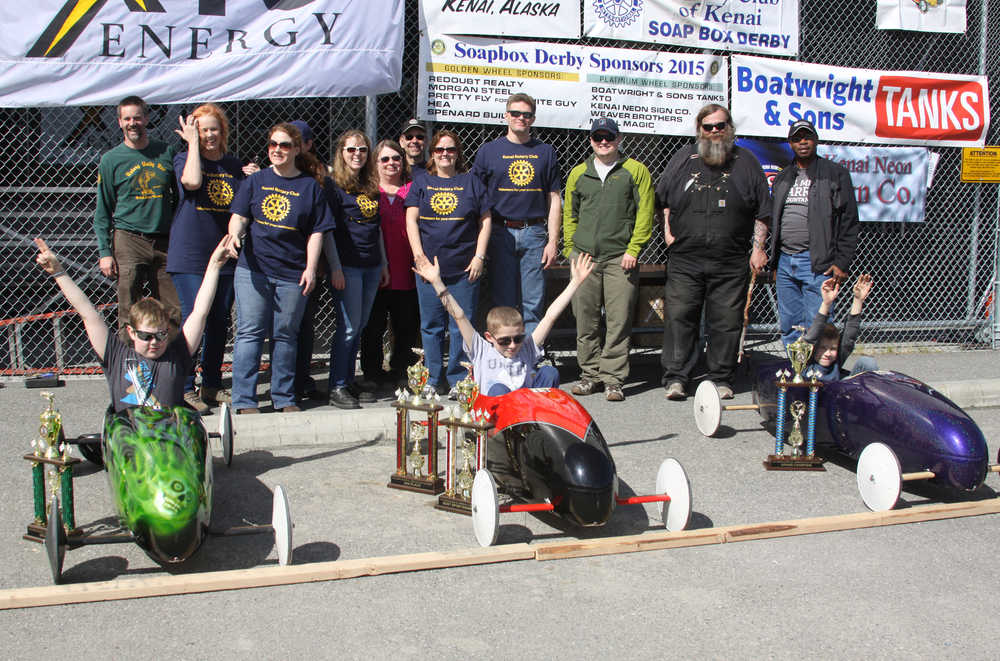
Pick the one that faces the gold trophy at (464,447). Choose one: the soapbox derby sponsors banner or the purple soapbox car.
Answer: the soapbox derby sponsors banner

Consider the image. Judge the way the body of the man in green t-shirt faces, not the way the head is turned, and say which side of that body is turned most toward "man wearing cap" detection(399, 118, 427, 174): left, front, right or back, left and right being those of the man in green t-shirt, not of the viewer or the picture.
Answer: left

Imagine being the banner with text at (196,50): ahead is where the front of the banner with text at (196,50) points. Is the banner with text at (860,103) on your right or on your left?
on your left

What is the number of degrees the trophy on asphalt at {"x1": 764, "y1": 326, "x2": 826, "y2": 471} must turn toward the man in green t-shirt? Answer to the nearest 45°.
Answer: approximately 90° to its right

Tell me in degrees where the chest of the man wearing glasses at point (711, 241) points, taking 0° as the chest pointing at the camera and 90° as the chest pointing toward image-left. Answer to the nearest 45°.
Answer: approximately 0°

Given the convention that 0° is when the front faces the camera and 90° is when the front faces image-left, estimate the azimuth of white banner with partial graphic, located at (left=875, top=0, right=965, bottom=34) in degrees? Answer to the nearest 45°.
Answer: approximately 0°

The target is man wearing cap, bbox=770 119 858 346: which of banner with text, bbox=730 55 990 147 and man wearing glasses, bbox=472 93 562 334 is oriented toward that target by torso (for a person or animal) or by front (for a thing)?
the banner with text

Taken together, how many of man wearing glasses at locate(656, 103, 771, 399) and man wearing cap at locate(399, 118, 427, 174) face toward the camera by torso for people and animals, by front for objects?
2
